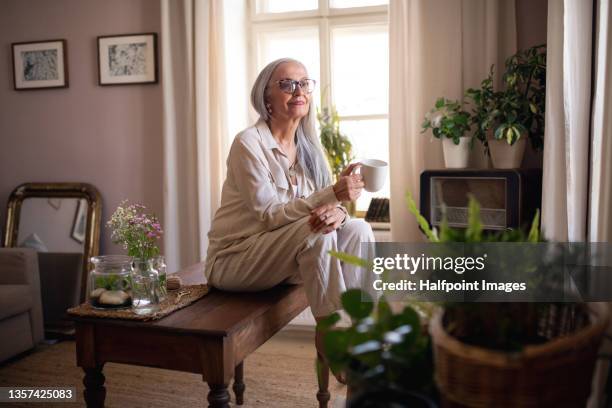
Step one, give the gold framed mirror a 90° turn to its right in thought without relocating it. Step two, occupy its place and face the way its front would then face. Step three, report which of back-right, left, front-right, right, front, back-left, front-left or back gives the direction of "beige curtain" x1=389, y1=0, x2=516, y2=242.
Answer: back-left

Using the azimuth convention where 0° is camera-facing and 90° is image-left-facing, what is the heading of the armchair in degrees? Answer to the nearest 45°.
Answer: approximately 315°

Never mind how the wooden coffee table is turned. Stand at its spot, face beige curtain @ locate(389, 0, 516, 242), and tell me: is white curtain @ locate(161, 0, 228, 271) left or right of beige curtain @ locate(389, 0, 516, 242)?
left

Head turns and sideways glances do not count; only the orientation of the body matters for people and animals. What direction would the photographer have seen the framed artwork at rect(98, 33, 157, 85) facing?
facing the viewer

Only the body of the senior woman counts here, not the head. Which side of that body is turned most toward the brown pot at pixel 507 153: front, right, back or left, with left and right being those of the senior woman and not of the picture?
left

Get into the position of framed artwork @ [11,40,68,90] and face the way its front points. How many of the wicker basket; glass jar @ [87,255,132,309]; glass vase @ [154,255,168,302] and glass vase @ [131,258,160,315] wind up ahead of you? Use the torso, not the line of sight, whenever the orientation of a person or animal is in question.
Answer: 4

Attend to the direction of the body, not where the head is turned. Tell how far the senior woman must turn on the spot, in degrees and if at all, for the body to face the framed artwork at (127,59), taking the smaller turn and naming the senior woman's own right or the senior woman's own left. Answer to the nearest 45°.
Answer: approximately 180°

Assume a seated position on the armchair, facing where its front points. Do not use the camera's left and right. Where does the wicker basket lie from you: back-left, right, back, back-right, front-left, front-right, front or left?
front-right

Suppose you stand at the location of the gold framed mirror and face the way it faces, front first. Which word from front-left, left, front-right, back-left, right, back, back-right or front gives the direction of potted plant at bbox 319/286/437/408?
front

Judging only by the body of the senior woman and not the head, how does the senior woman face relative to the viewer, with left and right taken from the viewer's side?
facing the viewer and to the right of the viewer

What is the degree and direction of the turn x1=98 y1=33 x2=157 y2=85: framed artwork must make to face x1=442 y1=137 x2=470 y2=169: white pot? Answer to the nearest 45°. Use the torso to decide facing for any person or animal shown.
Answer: approximately 45° to its left

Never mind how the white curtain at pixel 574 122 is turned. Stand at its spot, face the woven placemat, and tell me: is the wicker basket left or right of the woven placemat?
left

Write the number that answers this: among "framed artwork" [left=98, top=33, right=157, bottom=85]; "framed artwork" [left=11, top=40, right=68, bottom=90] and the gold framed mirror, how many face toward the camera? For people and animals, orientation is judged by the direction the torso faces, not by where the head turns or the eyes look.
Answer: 3
